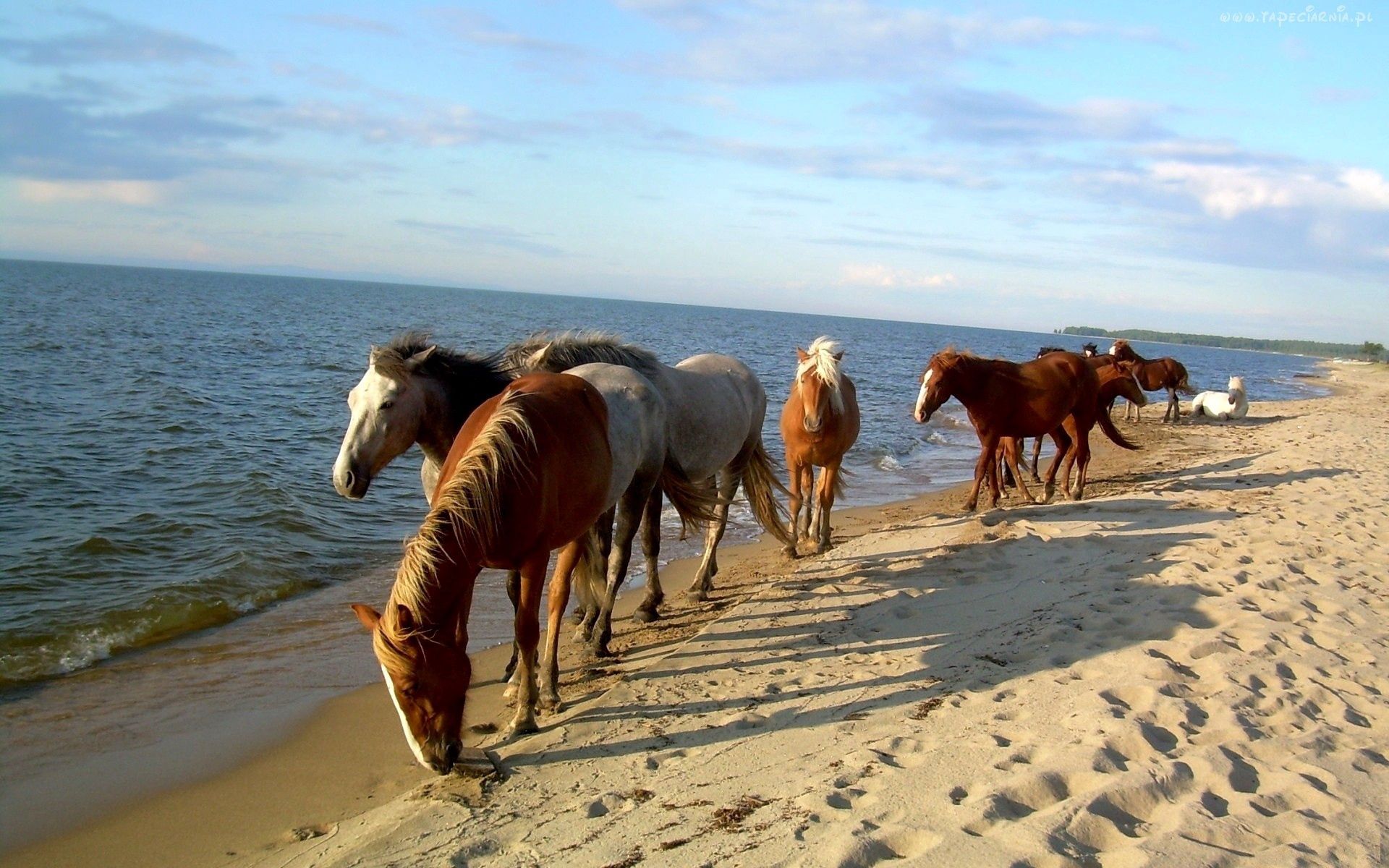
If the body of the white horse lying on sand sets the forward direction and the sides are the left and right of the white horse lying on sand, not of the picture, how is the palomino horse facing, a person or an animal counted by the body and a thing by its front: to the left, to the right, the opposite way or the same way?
to the right

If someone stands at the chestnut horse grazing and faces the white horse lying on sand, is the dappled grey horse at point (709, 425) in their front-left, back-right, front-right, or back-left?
front-left

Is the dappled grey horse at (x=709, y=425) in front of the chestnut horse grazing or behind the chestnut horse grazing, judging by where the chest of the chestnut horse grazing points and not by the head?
behind

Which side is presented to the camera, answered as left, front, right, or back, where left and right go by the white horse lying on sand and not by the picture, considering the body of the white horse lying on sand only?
right

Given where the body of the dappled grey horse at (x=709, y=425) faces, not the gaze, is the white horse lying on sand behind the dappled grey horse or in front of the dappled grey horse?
behind

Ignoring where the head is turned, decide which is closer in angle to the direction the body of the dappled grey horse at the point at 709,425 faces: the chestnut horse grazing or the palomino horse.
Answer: the chestnut horse grazing

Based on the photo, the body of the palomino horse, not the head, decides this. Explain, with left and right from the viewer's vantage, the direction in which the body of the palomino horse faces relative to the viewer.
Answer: facing the viewer

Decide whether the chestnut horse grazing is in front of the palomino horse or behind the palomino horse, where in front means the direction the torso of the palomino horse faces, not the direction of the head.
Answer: in front

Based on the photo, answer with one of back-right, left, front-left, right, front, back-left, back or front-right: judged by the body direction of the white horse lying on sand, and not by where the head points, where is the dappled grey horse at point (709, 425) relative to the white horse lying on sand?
right

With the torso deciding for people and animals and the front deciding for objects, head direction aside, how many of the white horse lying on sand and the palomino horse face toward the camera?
1

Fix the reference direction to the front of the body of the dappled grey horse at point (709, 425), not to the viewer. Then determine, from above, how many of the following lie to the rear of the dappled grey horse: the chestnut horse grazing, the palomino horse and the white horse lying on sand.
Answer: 2

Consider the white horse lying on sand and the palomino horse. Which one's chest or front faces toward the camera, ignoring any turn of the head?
the palomino horse

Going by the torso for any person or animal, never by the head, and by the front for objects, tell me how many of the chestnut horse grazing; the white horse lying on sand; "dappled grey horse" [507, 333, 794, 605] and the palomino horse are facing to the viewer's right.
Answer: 1
